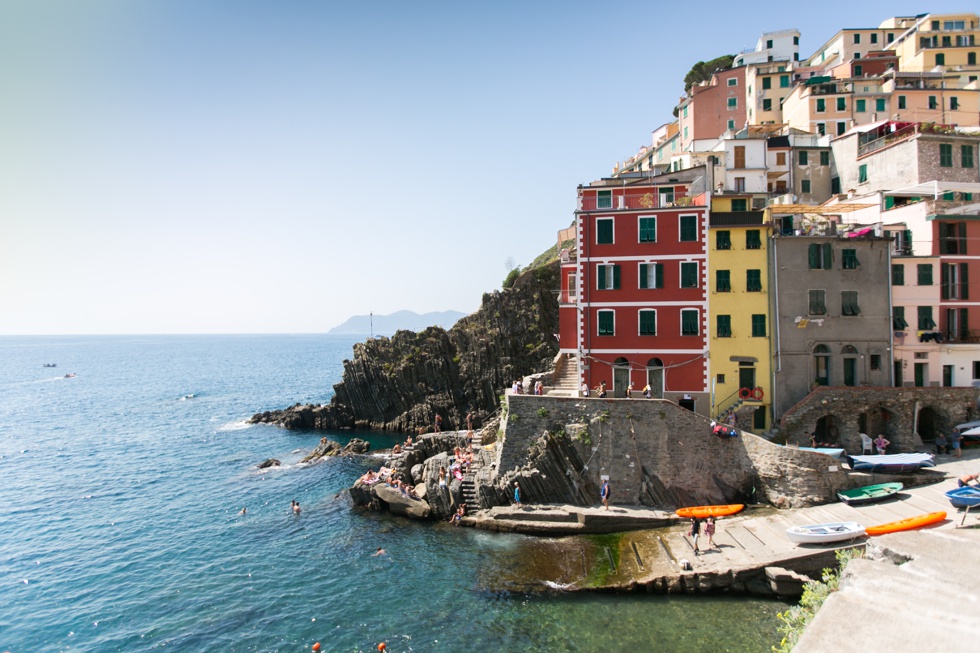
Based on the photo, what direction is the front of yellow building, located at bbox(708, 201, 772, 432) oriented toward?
toward the camera

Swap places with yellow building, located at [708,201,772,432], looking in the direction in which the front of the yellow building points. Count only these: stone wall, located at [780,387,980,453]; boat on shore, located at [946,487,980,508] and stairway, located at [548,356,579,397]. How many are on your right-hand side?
1

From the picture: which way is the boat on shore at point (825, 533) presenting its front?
to the viewer's left

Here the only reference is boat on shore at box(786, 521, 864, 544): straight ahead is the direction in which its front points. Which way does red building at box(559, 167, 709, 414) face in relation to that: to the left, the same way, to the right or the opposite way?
to the left

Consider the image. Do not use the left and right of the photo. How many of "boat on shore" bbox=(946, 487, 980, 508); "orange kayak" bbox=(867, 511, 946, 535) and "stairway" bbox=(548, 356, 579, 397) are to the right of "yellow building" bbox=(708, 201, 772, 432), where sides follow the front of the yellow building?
1

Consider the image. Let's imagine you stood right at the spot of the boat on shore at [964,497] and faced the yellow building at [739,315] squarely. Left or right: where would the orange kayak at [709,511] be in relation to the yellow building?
left

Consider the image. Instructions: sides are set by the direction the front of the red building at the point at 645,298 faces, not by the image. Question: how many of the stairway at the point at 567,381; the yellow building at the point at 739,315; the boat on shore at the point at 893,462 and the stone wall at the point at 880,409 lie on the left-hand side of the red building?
3

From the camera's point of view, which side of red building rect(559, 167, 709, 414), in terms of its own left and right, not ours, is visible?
front

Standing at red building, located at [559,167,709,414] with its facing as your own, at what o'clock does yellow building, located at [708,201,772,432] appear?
The yellow building is roughly at 9 o'clock from the red building.

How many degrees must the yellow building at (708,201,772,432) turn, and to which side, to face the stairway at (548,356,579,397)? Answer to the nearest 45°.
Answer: approximately 90° to its right
